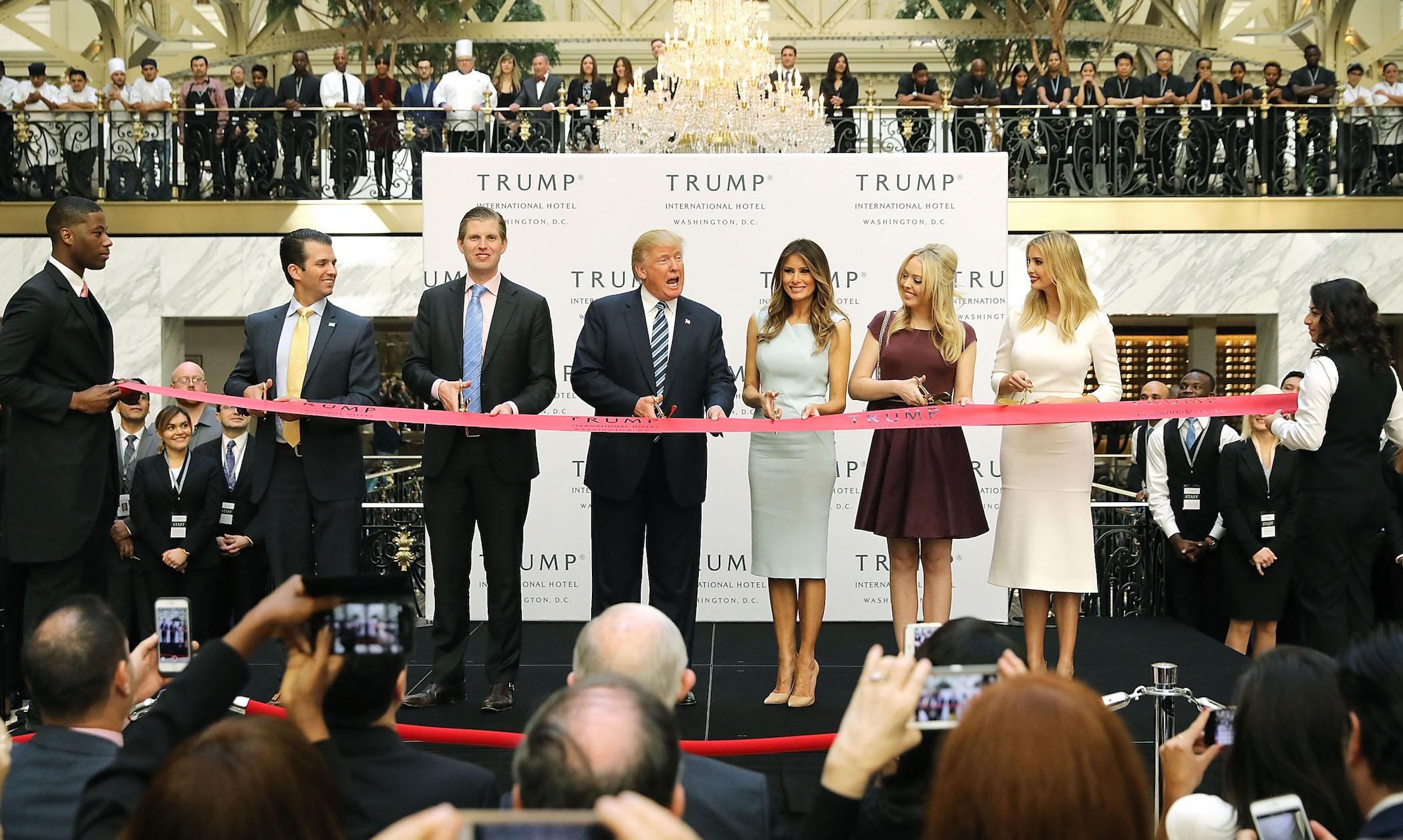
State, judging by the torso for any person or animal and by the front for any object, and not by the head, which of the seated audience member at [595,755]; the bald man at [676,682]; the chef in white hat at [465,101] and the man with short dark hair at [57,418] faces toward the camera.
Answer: the chef in white hat

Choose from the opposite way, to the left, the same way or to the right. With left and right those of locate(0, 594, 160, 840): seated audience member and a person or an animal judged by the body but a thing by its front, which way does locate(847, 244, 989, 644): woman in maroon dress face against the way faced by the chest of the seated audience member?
the opposite way

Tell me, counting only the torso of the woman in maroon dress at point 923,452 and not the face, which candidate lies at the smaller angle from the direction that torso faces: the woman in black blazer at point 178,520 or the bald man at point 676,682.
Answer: the bald man

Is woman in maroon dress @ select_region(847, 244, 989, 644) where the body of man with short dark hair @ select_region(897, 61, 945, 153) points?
yes

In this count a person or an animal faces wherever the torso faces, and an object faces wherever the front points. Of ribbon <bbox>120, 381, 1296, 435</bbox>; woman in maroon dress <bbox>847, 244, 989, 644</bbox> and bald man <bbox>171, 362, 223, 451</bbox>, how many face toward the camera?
3

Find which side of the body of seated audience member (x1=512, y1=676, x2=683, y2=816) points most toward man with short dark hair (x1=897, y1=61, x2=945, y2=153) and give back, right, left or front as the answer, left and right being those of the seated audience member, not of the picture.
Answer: front

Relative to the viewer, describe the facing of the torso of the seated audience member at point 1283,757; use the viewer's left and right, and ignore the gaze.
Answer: facing away from the viewer

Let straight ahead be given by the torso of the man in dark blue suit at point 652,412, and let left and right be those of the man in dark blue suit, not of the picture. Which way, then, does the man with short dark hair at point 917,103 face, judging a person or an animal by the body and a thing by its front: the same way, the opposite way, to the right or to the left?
the same way

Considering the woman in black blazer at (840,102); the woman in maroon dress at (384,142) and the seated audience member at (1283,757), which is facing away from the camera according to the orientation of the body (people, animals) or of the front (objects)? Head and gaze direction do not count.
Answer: the seated audience member

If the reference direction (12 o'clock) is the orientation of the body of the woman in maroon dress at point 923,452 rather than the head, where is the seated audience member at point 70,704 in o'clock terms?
The seated audience member is roughly at 1 o'clock from the woman in maroon dress.

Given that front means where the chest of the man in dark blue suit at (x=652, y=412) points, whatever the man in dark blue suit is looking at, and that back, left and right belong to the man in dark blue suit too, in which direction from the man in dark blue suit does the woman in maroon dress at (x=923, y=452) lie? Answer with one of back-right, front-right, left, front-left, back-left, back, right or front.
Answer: left

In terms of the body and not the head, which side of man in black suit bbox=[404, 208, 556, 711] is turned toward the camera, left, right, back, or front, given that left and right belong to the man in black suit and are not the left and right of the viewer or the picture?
front

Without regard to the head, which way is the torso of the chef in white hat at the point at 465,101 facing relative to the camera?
toward the camera

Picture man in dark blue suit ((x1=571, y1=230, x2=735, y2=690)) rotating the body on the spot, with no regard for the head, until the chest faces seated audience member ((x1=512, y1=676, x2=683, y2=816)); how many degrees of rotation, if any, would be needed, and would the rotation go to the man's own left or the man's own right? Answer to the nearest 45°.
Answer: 0° — they already face them

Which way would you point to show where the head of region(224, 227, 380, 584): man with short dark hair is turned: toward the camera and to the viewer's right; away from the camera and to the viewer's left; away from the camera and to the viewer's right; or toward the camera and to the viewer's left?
toward the camera and to the viewer's right

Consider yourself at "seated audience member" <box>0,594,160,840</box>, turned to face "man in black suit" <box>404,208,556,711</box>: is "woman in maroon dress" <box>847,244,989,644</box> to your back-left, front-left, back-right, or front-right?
front-right

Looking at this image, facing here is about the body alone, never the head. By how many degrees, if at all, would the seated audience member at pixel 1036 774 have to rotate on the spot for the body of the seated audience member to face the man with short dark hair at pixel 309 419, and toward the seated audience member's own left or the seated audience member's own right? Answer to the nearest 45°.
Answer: approximately 45° to the seated audience member's own left

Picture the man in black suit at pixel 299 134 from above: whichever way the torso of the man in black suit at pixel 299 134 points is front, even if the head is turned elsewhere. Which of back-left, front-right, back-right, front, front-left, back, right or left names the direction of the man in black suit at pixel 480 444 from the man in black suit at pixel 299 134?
front

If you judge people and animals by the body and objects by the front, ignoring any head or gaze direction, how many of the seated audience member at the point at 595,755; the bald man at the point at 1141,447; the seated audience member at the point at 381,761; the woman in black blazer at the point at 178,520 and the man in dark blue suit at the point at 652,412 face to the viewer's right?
0

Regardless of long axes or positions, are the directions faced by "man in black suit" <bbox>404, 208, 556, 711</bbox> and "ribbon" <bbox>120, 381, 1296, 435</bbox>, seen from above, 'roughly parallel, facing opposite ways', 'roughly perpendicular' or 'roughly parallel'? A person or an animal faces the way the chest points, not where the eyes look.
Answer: roughly parallel

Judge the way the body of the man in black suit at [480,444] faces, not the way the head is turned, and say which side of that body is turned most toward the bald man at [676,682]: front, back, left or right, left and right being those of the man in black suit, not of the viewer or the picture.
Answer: front
